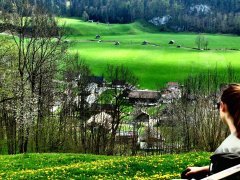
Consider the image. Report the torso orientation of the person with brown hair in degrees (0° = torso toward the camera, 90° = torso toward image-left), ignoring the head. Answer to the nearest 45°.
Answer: approximately 135°

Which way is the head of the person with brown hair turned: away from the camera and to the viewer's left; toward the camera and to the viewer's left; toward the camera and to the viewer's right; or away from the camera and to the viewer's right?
away from the camera and to the viewer's left
